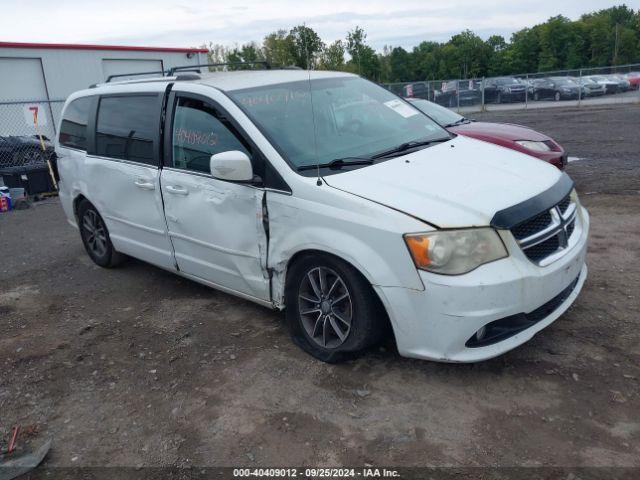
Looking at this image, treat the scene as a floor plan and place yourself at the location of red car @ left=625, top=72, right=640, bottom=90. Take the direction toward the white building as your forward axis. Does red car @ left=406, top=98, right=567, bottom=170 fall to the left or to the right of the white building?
left

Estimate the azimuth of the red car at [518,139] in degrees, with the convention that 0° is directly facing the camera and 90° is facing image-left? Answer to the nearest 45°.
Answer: approximately 315°

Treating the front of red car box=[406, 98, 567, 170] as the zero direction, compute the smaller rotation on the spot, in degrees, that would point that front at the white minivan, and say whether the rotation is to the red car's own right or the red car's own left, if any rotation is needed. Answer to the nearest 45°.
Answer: approximately 45° to the red car's own right

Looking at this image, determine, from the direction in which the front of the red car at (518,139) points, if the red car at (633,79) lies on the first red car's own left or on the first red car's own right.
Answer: on the first red car's own left

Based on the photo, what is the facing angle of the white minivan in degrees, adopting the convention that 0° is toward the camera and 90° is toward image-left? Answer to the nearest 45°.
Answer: approximately 315°

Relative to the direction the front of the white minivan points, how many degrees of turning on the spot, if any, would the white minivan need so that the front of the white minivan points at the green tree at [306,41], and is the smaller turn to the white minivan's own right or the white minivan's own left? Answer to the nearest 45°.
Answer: approximately 135° to the white minivan's own left
